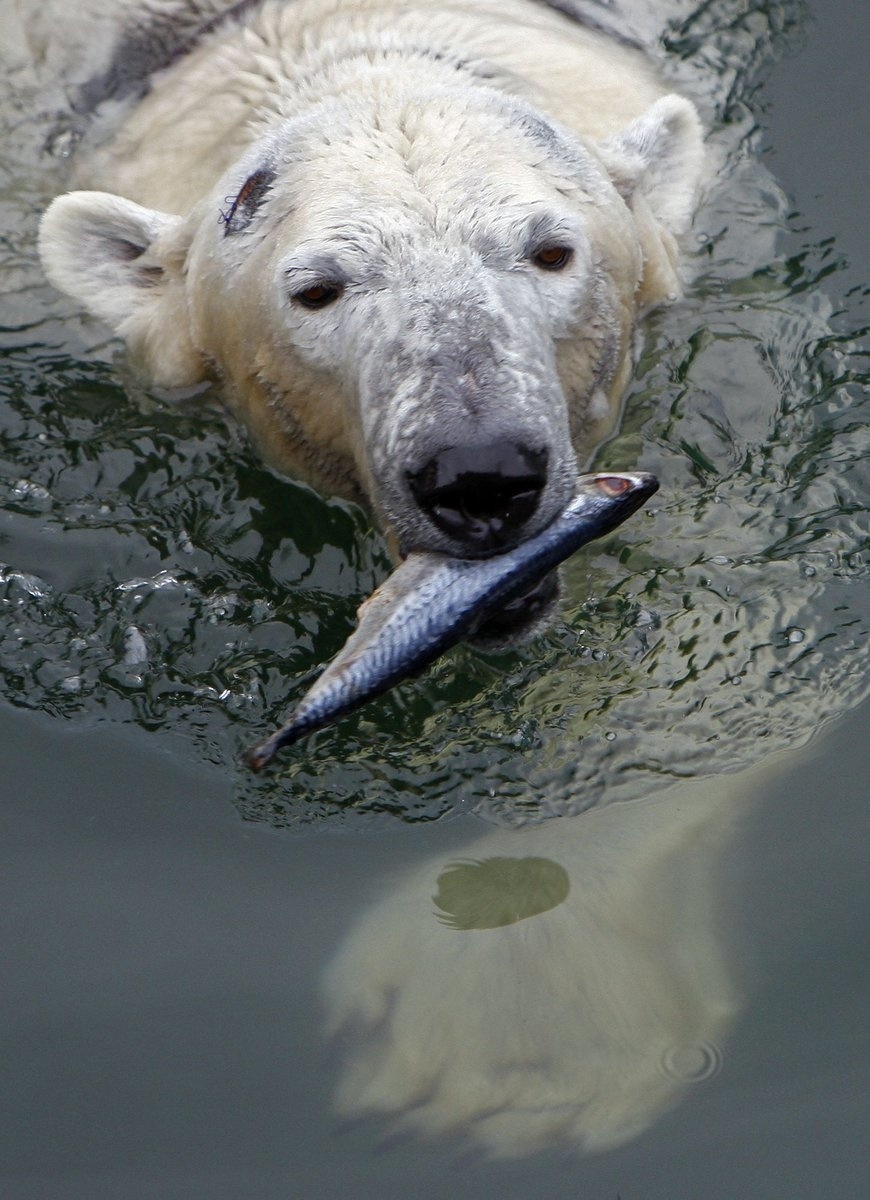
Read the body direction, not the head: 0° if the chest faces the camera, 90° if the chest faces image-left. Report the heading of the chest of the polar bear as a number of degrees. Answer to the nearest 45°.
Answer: approximately 0°
